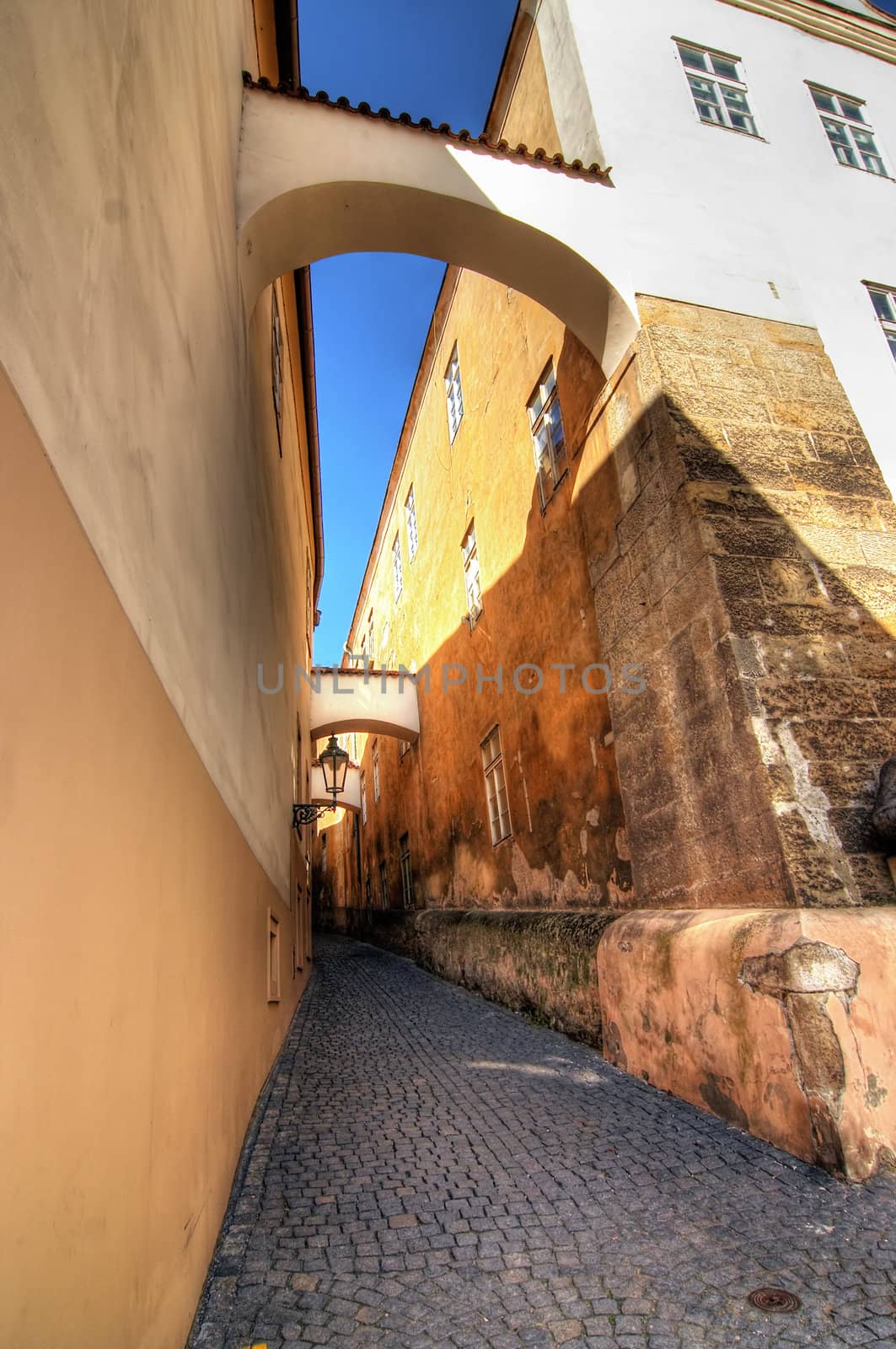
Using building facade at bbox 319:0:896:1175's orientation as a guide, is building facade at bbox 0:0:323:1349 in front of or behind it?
in front

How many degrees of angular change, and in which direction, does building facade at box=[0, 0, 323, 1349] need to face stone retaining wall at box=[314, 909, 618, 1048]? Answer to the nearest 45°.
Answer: approximately 45° to its left

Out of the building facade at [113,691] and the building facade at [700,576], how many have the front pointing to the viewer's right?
1

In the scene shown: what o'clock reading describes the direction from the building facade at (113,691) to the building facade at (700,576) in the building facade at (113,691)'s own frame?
the building facade at (700,576) is roughly at 11 o'clock from the building facade at (113,691).

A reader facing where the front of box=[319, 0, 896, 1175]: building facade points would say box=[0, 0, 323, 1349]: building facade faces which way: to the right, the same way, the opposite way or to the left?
the opposite way

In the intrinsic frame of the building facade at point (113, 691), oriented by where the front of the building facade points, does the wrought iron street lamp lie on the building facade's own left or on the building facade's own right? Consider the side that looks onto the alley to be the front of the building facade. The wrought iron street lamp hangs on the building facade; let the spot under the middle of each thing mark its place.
on the building facade's own left

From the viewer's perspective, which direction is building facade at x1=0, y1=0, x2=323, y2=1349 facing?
to the viewer's right

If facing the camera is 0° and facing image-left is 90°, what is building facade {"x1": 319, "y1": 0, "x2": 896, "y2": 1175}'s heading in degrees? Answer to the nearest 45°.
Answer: approximately 45°

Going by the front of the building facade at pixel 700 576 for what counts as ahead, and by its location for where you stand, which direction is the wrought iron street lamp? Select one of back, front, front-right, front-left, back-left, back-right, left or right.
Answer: right
